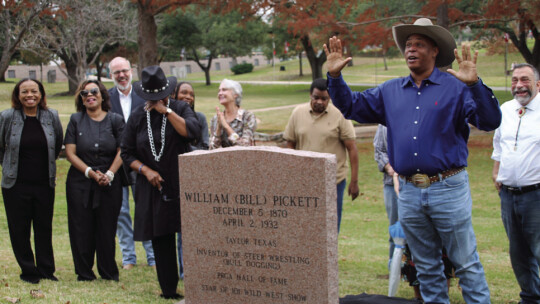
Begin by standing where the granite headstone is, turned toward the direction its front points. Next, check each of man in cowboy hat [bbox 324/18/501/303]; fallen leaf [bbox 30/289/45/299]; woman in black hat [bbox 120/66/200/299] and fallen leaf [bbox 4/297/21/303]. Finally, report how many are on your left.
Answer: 1

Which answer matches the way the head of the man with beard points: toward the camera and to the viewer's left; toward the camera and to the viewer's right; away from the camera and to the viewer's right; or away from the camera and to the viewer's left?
toward the camera and to the viewer's left

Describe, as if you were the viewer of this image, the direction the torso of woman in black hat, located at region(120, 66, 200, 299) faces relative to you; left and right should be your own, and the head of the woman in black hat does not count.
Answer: facing the viewer

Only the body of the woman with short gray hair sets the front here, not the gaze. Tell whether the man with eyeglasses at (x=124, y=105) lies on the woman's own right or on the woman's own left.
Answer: on the woman's own right

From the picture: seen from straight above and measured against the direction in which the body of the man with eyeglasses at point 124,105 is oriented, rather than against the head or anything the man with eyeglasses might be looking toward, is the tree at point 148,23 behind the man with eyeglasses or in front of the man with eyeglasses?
behind

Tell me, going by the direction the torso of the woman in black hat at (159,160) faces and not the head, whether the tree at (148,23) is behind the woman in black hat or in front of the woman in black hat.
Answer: behind

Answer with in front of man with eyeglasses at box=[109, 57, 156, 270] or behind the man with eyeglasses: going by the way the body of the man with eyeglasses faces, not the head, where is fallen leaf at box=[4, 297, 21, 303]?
in front

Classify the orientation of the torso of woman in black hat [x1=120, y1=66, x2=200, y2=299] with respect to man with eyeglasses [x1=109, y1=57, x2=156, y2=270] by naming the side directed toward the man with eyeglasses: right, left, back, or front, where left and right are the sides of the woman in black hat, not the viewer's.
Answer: back

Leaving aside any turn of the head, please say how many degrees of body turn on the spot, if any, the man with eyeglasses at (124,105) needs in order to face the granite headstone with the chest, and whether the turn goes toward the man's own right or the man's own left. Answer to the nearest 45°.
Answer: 0° — they already face it

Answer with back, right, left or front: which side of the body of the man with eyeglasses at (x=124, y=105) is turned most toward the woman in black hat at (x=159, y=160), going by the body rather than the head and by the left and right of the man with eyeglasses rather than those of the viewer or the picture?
front

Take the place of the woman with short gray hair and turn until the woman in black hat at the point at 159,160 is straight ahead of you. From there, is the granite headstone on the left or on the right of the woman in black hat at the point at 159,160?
left

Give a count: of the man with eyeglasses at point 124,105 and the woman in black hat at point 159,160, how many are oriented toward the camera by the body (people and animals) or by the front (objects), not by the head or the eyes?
2

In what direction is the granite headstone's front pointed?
toward the camera

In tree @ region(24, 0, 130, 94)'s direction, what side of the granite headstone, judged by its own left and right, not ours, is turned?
back
